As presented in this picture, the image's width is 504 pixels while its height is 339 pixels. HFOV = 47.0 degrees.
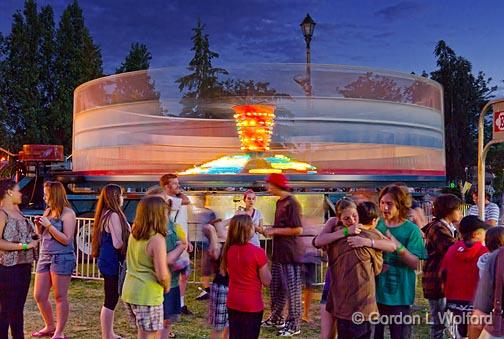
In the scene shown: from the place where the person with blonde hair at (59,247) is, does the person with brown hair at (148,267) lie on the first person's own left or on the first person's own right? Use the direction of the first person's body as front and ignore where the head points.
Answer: on the first person's own left

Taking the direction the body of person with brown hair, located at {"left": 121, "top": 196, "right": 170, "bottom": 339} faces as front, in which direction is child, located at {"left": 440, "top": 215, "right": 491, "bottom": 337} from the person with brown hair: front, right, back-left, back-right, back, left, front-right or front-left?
front-right

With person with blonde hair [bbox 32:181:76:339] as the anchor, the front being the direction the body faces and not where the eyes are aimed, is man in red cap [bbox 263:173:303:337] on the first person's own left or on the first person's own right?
on the first person's own left

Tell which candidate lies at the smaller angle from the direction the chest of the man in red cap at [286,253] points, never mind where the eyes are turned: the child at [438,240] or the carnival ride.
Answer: the carnival ride

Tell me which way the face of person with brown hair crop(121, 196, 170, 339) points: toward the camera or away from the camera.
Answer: away from the camera

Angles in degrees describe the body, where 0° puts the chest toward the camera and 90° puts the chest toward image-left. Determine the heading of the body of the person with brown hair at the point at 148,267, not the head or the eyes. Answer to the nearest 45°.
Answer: approximately 225°

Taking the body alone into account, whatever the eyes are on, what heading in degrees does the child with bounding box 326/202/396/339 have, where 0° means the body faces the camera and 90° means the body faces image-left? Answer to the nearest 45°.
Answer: approximately 180°

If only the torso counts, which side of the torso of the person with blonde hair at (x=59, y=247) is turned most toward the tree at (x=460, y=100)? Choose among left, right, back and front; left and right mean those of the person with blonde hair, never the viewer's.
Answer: back

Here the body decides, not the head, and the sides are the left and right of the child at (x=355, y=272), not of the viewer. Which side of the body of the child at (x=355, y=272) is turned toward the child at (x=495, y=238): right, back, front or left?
right

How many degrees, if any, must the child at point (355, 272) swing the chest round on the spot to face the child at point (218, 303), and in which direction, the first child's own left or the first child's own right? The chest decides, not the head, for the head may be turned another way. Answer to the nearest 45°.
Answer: approximately 45° to the first child's own left

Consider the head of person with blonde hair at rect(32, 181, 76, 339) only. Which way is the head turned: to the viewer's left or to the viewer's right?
to the viewer's left

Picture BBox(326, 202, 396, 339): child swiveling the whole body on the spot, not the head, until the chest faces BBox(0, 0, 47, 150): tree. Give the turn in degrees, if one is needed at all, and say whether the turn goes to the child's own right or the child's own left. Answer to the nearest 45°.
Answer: approximately 45° to the child's own left
